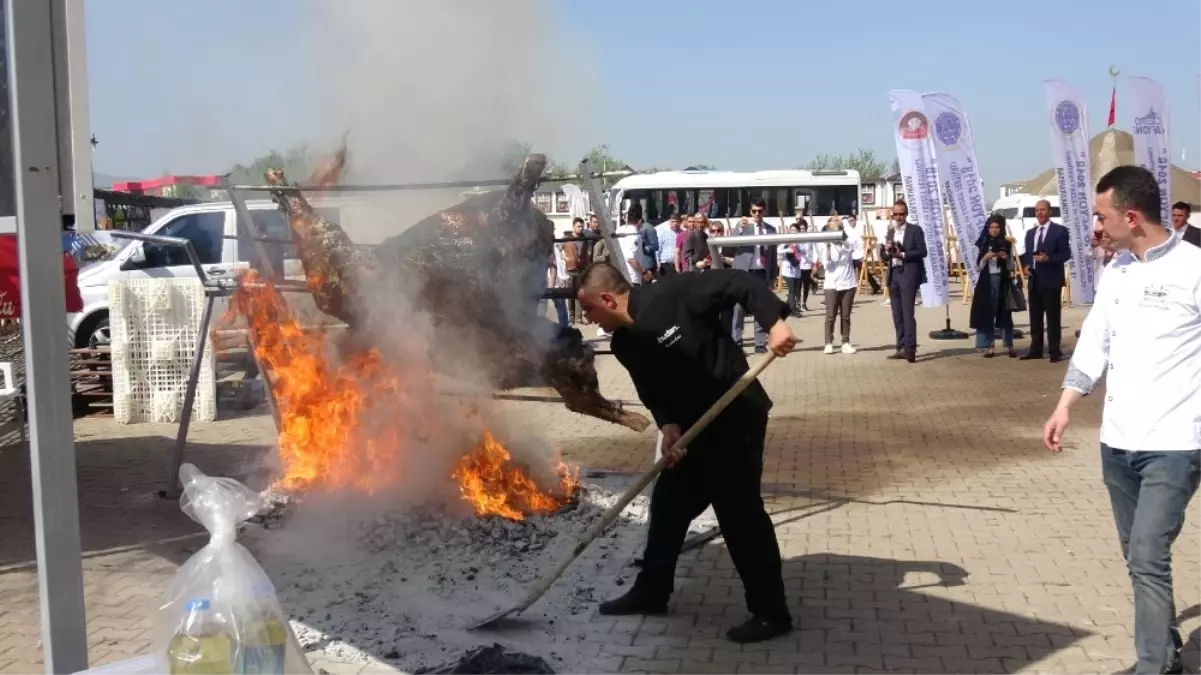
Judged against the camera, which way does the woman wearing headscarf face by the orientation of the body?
toward the camera

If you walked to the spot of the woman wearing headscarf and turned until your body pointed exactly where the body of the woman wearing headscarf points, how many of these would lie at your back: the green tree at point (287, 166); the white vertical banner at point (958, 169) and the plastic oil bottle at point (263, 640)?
1

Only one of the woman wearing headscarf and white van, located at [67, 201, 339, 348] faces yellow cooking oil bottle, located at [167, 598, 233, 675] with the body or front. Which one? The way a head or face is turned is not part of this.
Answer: the woman wearing headscarf

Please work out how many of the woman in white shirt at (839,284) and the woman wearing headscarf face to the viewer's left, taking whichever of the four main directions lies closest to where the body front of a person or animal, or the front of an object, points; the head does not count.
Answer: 0

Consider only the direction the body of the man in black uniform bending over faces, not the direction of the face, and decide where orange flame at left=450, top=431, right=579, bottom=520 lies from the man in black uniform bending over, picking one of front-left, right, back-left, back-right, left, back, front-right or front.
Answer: right

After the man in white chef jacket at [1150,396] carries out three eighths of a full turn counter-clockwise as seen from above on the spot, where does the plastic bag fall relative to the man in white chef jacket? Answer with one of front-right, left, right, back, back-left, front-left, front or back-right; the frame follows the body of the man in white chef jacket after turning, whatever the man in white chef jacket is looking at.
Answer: back-right

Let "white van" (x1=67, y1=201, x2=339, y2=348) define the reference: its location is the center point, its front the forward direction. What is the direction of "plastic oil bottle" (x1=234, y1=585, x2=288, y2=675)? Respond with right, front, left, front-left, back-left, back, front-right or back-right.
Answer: left

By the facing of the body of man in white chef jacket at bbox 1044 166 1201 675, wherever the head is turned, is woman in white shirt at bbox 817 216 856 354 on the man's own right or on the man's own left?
on the man's own right

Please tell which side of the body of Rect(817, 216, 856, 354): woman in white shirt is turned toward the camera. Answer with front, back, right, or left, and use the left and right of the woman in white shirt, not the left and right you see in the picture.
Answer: front

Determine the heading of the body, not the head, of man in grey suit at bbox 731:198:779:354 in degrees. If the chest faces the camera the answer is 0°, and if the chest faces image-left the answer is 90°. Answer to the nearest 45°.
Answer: approximately 0°

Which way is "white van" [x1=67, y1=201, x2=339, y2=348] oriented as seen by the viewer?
to the viewer's left

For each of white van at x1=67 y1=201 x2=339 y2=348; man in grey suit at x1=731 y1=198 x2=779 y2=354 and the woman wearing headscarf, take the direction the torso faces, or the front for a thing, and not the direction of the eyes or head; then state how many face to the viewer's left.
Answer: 1

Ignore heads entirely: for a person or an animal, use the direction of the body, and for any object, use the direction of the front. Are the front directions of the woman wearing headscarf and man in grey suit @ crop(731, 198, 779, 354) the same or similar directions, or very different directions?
same or similar directions

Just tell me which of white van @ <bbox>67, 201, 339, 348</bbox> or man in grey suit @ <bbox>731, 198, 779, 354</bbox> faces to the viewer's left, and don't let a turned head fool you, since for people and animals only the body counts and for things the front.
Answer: the white van

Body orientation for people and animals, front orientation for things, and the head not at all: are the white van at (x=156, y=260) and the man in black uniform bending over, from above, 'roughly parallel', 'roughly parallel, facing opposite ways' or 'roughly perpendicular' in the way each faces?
roughly parallel
